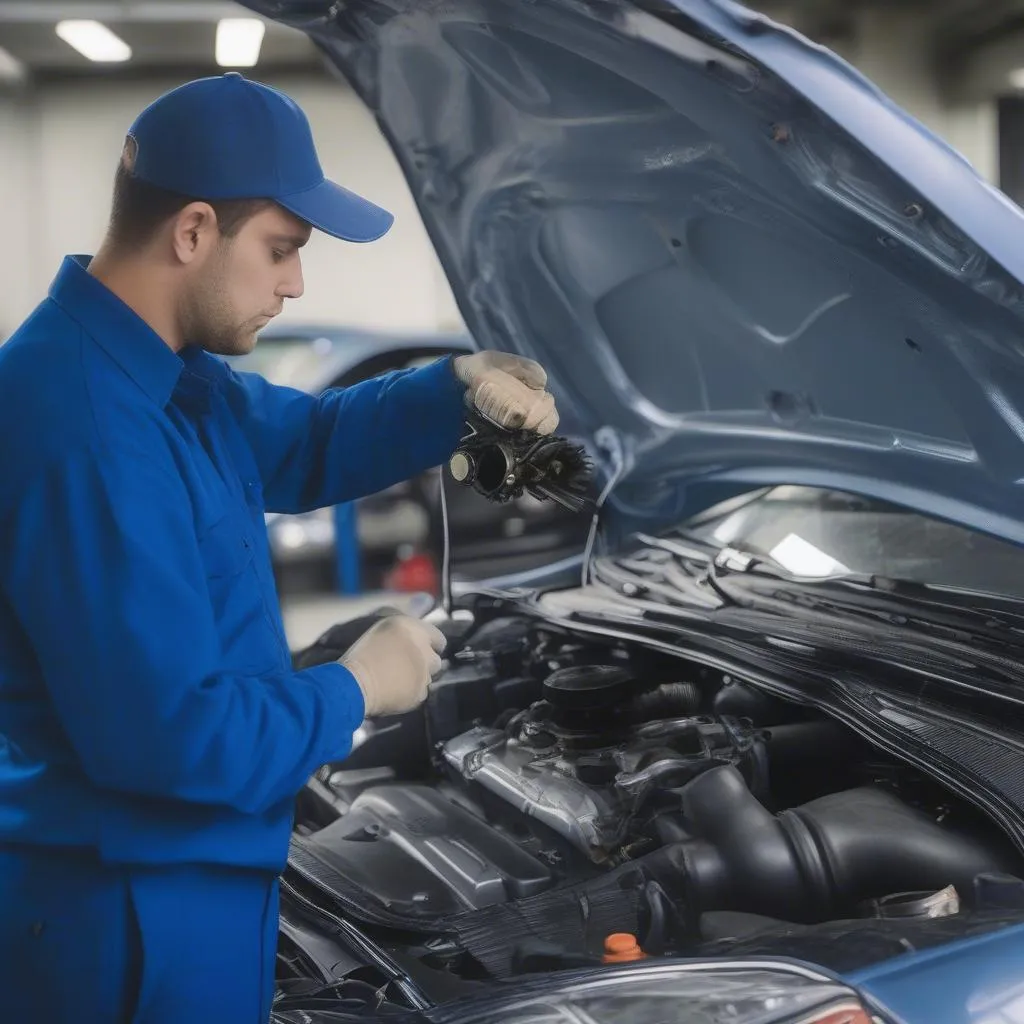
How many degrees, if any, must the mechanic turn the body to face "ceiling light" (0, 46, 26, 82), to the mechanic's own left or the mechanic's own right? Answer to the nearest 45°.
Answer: approximately 90° to the mechanic's own left

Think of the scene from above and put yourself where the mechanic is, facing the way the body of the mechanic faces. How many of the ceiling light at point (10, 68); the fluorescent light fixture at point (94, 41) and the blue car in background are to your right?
0

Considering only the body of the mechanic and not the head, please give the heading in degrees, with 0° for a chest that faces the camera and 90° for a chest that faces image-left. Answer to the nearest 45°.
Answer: approximately 270°

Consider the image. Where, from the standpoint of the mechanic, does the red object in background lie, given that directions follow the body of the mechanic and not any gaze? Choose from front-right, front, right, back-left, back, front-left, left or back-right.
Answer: left

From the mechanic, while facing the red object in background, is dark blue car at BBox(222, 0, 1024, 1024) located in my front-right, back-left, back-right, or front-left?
front-right

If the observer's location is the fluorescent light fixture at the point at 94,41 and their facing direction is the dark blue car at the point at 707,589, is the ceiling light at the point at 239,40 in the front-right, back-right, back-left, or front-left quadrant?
front-left

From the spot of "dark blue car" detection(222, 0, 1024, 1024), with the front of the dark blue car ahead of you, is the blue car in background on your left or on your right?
on your right

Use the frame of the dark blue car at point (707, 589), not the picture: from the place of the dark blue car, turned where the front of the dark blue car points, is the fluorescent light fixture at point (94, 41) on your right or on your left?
on your right

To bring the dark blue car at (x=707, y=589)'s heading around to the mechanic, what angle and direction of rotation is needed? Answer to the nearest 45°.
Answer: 0° — it already faces them

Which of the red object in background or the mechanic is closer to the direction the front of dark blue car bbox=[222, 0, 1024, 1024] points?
the mechanic

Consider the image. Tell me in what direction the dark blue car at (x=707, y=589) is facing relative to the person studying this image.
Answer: facing the viewer and to the left of the viewer

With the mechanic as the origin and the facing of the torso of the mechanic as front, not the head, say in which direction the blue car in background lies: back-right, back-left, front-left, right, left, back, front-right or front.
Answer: left

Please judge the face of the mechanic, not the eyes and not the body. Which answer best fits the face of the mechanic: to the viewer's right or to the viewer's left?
to the viewer's right
